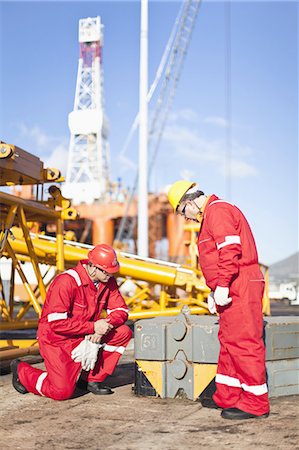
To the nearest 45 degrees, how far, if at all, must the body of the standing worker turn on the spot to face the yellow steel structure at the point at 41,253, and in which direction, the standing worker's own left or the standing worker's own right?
approximately 45° to the standing worker's own right

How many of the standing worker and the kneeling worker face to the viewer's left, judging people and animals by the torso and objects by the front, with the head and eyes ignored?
1

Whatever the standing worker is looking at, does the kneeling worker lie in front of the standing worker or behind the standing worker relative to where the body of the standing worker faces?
in front

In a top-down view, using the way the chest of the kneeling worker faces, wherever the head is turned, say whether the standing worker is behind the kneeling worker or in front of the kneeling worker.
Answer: in front

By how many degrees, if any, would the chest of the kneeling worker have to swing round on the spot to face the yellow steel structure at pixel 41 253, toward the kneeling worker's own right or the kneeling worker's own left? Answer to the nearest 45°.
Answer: approximately 135° to the kneeling worker's own left

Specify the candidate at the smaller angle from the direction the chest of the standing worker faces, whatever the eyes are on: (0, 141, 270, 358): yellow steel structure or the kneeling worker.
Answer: the kneeling worker

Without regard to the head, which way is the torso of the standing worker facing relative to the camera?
to the viewer's left

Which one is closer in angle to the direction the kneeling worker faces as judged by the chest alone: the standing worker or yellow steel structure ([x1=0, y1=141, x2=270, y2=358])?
the standing worker
